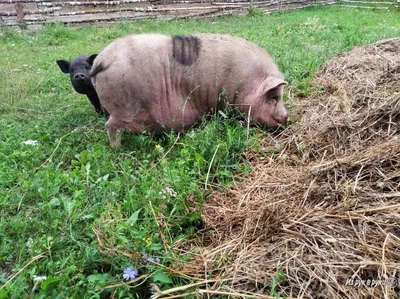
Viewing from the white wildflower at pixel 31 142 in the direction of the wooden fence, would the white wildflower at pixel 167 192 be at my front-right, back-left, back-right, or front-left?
back-right

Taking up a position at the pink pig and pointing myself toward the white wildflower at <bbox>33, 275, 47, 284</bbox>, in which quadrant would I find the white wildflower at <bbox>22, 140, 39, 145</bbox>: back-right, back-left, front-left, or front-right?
front-right

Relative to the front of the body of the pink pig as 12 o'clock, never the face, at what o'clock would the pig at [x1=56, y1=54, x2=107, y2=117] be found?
The pig is roughly at 7 o'clock from the pink pig.

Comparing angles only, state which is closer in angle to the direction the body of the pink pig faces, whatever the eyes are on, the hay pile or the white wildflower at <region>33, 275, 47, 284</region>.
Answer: the hay pile

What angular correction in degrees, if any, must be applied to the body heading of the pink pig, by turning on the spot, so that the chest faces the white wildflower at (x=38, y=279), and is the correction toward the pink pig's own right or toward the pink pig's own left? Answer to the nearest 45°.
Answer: approximately 90° to the pink pig's own right

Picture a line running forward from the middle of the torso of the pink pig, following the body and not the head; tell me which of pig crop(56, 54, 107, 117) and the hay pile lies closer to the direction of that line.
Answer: the hay pile

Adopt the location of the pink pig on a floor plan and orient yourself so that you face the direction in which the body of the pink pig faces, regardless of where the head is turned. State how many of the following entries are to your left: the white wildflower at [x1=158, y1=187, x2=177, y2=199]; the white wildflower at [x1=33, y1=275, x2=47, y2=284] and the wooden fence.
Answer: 1

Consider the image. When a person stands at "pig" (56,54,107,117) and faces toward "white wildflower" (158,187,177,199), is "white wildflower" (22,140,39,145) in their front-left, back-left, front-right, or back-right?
front-right

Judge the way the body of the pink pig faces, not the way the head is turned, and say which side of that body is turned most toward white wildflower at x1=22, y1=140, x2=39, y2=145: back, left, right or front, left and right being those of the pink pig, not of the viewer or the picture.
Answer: back

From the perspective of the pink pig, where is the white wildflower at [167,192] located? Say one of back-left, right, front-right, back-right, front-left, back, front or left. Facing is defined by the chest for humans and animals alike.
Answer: right

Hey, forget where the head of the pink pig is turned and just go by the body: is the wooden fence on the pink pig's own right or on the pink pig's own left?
on the pink pig's own left

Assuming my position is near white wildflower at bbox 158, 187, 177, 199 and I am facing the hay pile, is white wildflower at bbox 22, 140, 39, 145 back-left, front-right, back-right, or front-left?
back-left

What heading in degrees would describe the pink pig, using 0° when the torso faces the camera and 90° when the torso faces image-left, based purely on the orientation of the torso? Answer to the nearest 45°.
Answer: approximately 270°

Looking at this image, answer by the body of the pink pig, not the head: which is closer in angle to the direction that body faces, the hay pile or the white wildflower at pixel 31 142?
the hay pile

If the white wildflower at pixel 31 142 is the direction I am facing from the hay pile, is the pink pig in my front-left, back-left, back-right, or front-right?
front-right
